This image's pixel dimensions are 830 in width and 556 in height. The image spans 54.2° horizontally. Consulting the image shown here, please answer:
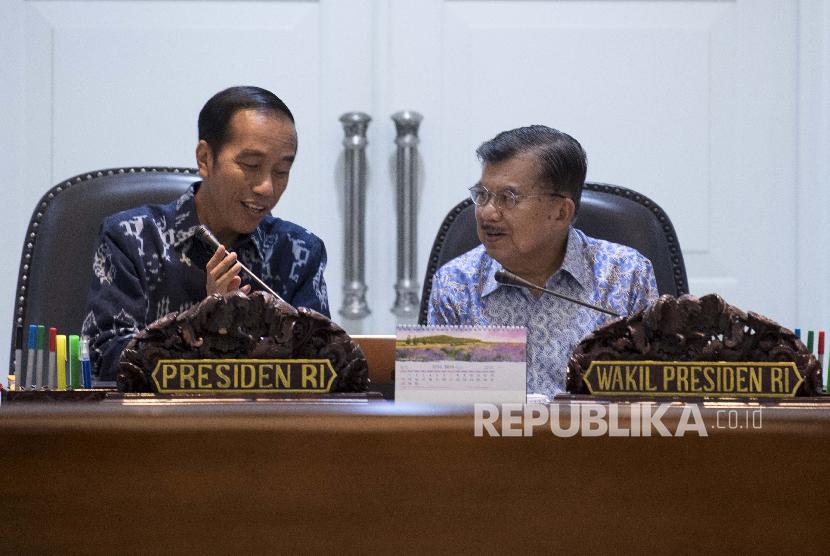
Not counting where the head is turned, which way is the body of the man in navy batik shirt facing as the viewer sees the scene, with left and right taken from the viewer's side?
facing the viewer and to the right of the viewer

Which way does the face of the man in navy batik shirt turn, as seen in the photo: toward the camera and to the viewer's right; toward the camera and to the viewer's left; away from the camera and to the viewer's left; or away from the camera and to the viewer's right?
toward the camera and to the viewer's right

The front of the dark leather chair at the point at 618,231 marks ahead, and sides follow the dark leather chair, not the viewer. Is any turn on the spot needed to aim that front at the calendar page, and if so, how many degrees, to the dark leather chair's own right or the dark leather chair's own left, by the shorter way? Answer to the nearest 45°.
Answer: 0° — it already faces it

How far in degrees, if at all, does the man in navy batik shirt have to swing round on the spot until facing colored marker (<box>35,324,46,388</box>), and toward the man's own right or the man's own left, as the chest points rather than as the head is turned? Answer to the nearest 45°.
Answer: approximately 45° to the man's own right

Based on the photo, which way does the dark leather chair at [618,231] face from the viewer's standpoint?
toward the camera

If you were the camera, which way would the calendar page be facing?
facing the viewer

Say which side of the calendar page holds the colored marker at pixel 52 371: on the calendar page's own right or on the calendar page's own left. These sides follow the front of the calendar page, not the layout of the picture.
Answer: on the calendar page's own right
